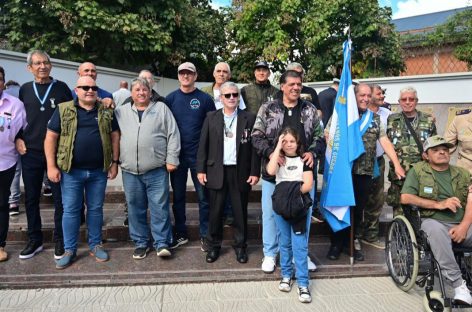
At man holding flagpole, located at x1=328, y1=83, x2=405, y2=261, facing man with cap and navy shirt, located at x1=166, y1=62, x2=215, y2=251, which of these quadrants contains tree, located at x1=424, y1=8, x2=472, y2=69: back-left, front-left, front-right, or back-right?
back-right

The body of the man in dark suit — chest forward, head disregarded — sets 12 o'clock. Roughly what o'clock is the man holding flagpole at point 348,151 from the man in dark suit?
The man holding flagpole is roughly at 9 o'clock from the man in dark suit.

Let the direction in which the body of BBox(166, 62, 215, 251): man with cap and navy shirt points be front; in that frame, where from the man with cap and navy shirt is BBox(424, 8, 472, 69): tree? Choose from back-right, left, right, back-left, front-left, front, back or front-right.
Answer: back-left

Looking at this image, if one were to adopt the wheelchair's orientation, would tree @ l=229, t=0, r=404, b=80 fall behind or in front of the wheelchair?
behind

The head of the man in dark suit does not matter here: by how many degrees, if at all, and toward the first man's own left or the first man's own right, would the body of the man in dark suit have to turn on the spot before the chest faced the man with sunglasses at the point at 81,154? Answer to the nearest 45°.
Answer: approximately 90° to the first man's own right

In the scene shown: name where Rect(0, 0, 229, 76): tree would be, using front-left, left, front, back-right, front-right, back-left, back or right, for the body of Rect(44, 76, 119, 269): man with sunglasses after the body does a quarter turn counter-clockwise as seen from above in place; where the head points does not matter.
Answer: left

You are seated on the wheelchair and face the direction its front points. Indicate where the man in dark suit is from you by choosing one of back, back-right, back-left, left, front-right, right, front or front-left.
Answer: back-right
